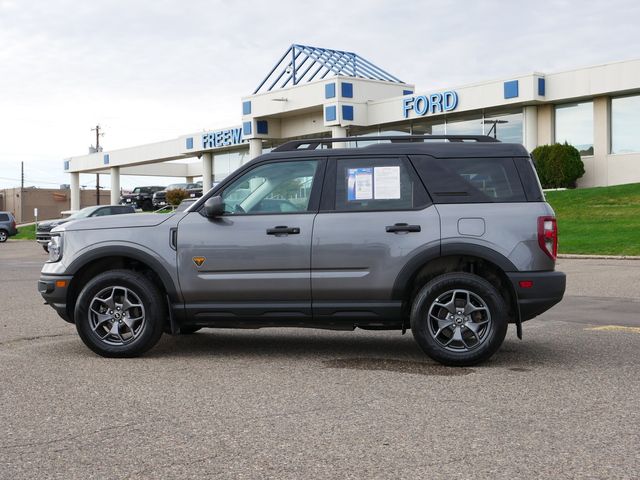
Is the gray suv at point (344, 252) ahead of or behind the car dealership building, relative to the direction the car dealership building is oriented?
ahead

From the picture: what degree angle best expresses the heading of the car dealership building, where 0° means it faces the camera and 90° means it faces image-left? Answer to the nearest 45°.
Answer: approximately 45°

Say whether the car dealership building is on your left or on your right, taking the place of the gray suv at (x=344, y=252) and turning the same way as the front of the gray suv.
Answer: on your right

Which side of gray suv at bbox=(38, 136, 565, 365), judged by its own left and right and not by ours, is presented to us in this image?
left

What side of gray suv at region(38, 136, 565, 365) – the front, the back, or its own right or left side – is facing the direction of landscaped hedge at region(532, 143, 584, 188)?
right

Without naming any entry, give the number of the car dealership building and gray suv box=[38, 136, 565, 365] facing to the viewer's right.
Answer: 0
